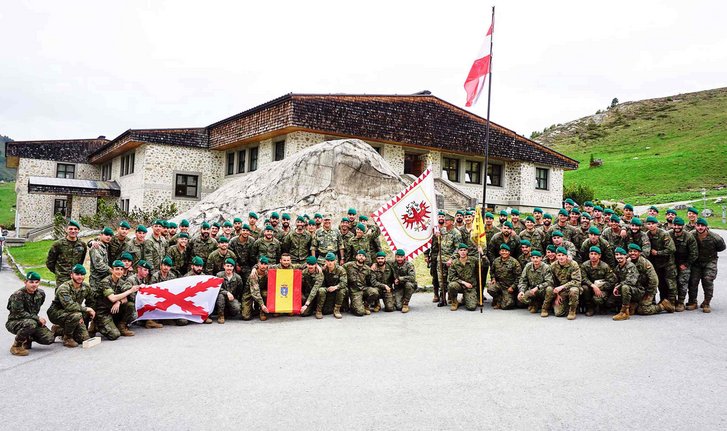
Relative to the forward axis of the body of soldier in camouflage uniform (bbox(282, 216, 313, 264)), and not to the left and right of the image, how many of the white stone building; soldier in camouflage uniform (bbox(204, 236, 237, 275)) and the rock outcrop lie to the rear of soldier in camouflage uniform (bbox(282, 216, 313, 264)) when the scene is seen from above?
2

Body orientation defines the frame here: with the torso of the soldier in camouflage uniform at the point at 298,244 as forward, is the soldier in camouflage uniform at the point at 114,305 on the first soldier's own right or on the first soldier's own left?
on the first soldier's own right

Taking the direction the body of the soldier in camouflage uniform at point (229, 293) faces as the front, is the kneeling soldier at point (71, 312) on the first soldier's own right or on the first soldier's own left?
on the first soldier's own right

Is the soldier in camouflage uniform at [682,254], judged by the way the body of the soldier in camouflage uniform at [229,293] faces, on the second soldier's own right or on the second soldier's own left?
on the second soldier's own left

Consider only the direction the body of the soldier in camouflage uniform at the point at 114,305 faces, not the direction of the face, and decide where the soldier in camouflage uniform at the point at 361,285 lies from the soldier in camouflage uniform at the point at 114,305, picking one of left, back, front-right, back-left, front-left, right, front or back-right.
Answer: front-left

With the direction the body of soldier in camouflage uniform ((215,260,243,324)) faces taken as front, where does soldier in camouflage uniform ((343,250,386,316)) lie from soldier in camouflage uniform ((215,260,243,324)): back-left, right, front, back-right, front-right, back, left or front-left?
left

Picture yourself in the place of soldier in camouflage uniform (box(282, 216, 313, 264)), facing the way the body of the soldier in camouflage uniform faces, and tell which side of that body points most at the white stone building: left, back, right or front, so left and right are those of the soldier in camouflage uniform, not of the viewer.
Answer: back

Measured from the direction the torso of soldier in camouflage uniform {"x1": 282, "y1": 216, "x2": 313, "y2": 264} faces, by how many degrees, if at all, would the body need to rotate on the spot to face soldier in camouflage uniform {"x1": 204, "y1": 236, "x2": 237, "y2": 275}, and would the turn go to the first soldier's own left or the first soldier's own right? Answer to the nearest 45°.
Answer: approximately 45° to the first soldier's own right

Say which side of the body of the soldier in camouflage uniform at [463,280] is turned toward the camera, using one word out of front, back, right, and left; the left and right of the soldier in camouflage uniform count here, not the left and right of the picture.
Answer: front

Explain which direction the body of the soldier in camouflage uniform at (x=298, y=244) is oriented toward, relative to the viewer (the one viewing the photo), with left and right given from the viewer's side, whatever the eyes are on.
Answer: facing the viewer

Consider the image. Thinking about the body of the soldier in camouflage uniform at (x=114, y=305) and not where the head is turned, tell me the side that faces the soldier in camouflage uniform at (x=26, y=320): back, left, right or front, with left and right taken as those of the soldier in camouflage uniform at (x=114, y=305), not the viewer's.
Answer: right

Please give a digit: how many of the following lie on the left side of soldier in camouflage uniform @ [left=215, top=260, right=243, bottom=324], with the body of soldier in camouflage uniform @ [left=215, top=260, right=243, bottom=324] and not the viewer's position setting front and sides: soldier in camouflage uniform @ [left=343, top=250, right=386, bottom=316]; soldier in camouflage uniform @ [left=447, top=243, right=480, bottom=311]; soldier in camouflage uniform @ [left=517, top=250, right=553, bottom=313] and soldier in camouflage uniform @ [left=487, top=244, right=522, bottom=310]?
4
